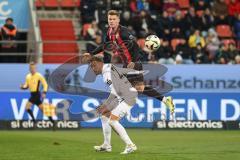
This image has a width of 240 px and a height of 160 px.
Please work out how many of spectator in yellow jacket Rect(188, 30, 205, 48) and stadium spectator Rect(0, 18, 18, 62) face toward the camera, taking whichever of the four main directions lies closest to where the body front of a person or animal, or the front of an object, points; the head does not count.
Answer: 2

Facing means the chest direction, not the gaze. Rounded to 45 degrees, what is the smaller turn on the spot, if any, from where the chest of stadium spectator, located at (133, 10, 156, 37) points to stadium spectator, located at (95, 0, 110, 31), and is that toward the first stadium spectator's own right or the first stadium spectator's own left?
approximately 90° to the first stadium spectator's own right

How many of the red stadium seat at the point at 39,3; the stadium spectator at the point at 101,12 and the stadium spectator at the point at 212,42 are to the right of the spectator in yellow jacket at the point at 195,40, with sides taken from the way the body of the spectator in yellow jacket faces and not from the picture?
2

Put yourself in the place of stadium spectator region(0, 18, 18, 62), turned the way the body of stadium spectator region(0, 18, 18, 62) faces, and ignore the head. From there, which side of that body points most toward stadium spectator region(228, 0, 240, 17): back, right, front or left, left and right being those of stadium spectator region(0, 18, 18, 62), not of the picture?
left

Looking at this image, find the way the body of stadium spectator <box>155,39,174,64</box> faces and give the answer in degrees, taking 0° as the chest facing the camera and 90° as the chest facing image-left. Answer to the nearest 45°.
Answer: approximately 0°
